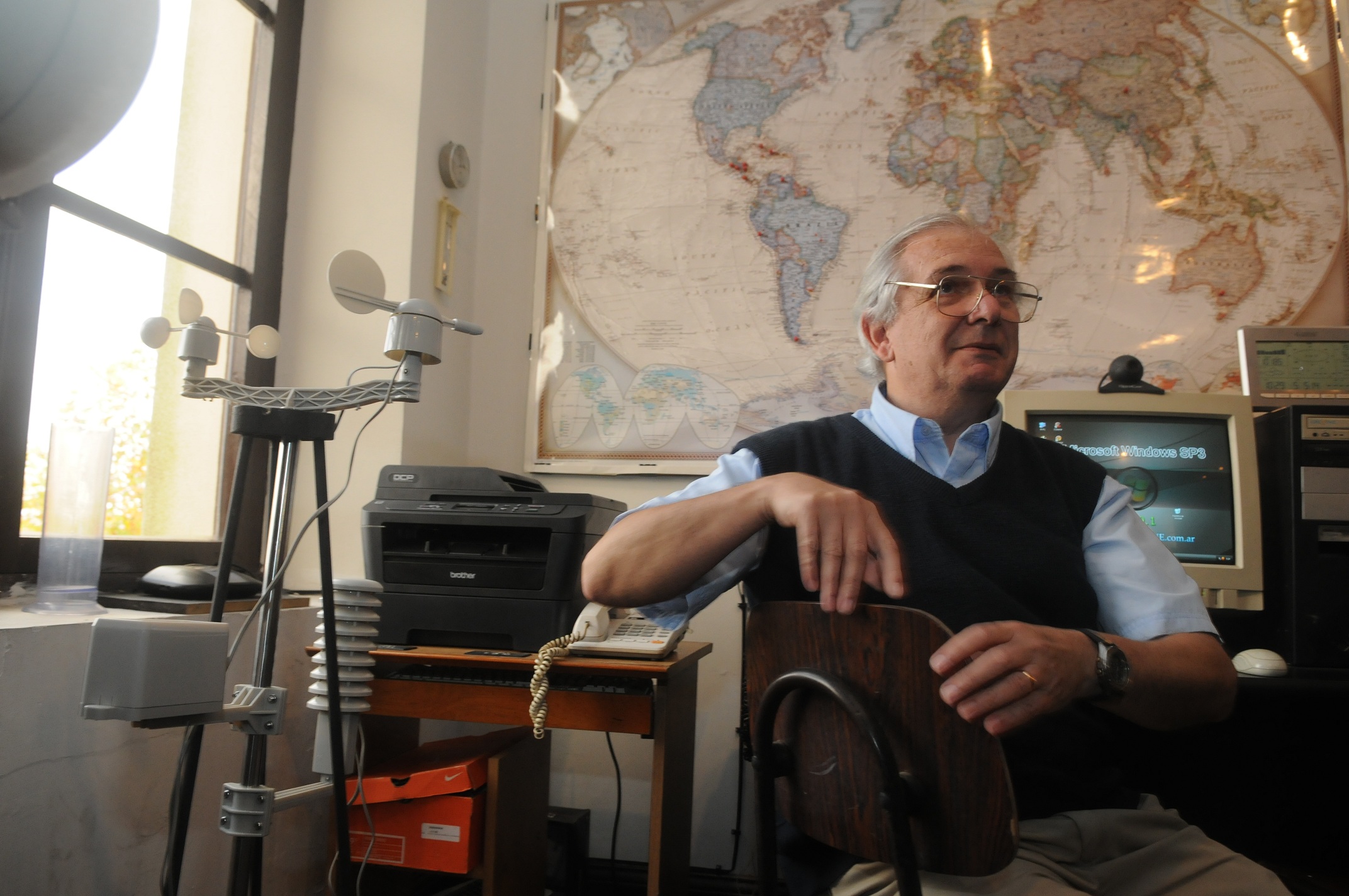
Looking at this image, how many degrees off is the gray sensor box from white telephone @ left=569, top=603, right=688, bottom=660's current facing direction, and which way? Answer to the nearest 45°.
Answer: approximately 45° to its right

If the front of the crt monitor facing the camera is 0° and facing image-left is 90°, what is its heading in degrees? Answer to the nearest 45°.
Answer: approximately 0°

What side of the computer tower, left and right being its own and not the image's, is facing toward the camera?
front

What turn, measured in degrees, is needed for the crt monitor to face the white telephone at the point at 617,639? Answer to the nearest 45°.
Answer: approximately 45° to its right

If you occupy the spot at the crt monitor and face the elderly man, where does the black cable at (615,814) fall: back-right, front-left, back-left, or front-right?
front-right

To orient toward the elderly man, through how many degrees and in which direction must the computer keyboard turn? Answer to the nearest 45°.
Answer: approximately 45° to its left

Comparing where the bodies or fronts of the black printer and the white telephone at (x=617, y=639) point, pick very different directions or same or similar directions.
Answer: same or similar directions

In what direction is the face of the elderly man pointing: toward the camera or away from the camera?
toward the camera

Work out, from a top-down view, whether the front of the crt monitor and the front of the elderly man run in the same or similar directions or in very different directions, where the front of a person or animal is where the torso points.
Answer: same or similar directions

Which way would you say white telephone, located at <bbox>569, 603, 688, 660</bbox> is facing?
toward the camera

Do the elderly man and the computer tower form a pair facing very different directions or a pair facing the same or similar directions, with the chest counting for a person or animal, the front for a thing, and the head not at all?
same or similar directions
